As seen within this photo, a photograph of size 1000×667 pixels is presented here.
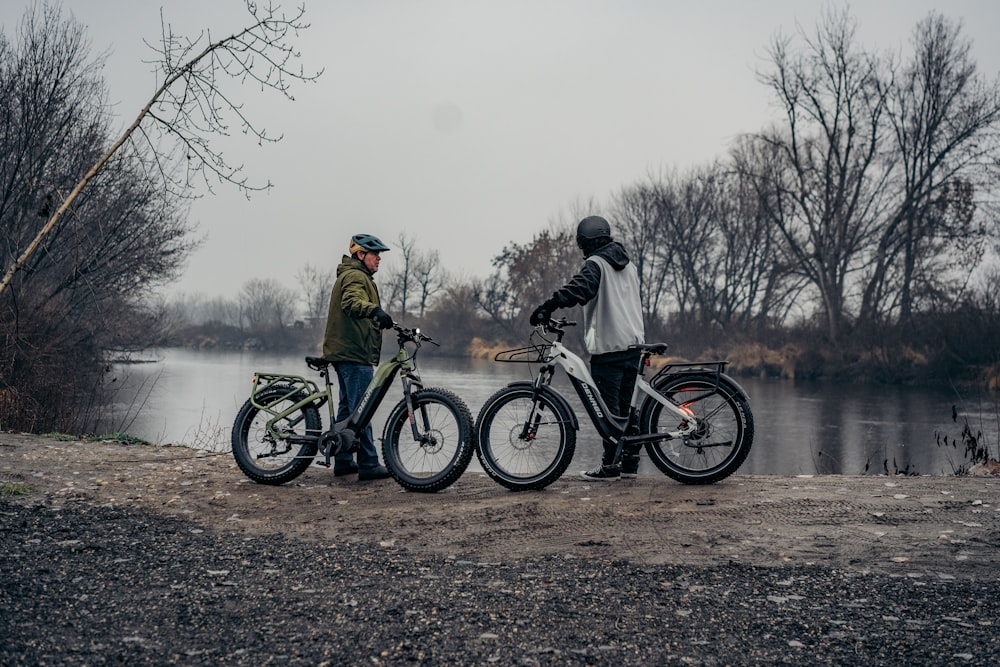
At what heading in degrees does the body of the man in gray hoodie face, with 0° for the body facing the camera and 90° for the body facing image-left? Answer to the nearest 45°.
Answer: approximately 135°

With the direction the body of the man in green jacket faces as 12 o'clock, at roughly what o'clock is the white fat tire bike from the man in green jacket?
The white fat tire bike is roughly at 1 o'clock from the man in green jacket.

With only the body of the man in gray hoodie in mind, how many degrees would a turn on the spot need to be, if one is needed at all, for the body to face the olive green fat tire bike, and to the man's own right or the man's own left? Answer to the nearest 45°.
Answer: approximately 45° to the man's own left

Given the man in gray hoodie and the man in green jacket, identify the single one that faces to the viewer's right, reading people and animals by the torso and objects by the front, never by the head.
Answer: the man in green jacket

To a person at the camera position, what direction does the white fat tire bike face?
facing to the left of the viewer

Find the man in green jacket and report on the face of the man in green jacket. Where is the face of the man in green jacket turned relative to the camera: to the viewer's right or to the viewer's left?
to the viewer's right

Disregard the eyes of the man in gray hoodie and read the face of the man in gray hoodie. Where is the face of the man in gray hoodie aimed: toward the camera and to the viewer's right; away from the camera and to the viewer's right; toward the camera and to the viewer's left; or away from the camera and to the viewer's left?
away from the camera and to the viewer's left

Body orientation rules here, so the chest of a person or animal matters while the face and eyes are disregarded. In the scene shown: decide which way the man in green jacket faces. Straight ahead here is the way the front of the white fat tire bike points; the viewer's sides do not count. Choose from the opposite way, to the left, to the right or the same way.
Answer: the opposite way

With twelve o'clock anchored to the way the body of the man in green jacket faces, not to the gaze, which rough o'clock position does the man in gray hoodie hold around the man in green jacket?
The man in gray hoodie is roughly at 1 o'clock from the man in green jacket.

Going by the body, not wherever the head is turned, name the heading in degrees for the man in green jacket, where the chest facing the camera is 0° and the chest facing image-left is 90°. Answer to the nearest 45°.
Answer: approximately 270°

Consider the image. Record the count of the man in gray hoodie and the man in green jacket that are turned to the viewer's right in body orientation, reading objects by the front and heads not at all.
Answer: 1
